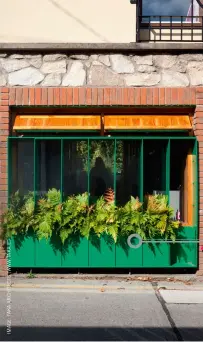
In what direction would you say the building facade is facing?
toward the camera
